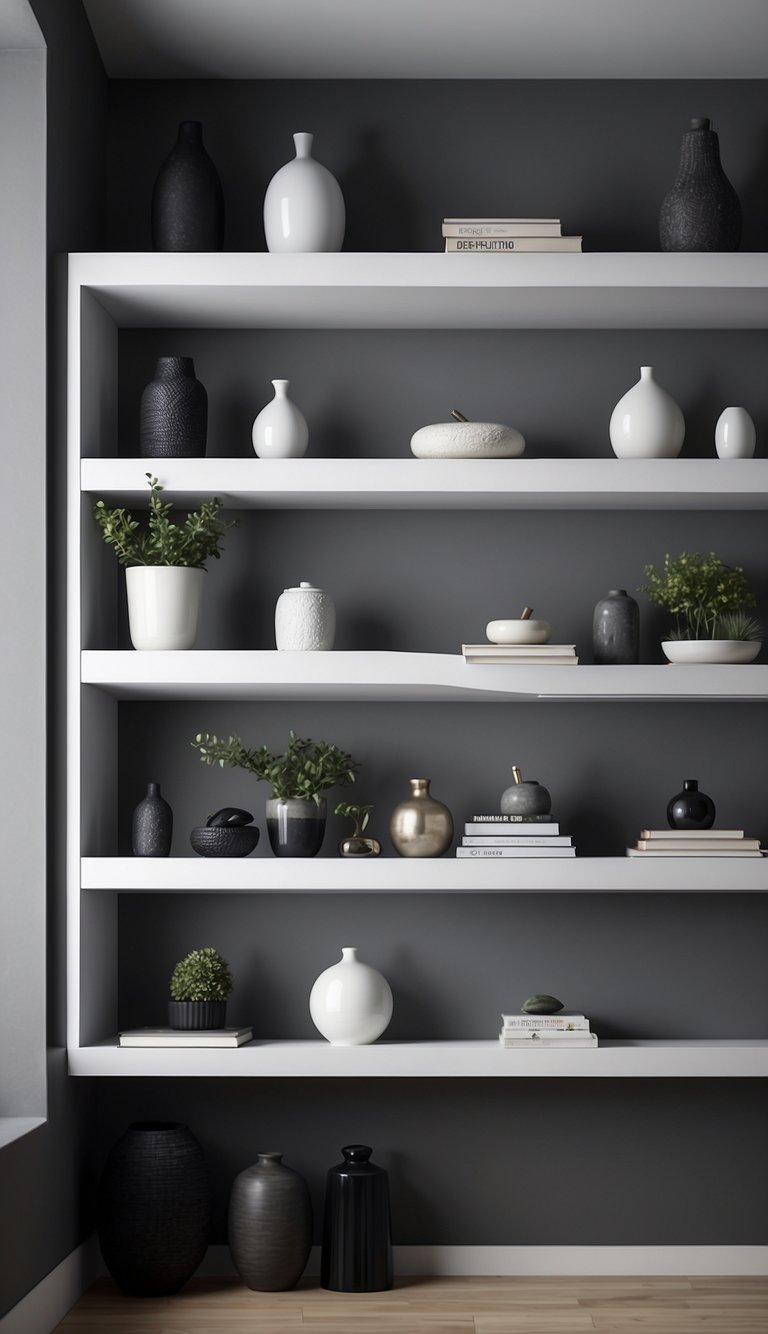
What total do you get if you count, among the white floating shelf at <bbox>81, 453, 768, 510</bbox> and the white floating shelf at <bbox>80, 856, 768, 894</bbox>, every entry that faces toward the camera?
2

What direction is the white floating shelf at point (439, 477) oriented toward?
toward the camera

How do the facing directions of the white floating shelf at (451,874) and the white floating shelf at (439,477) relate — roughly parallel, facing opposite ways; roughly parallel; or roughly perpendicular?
roughly parallel

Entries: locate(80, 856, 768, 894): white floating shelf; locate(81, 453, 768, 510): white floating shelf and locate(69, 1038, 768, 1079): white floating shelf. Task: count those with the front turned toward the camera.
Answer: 3

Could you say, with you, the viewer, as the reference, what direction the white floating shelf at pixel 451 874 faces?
facing the viewer

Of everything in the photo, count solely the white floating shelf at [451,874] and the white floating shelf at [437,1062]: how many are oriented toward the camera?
2
